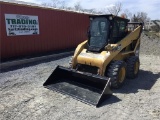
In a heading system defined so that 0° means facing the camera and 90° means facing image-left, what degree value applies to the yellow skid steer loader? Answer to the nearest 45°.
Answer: approximately 45°

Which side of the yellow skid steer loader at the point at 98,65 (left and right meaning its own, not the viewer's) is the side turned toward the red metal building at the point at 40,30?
right
